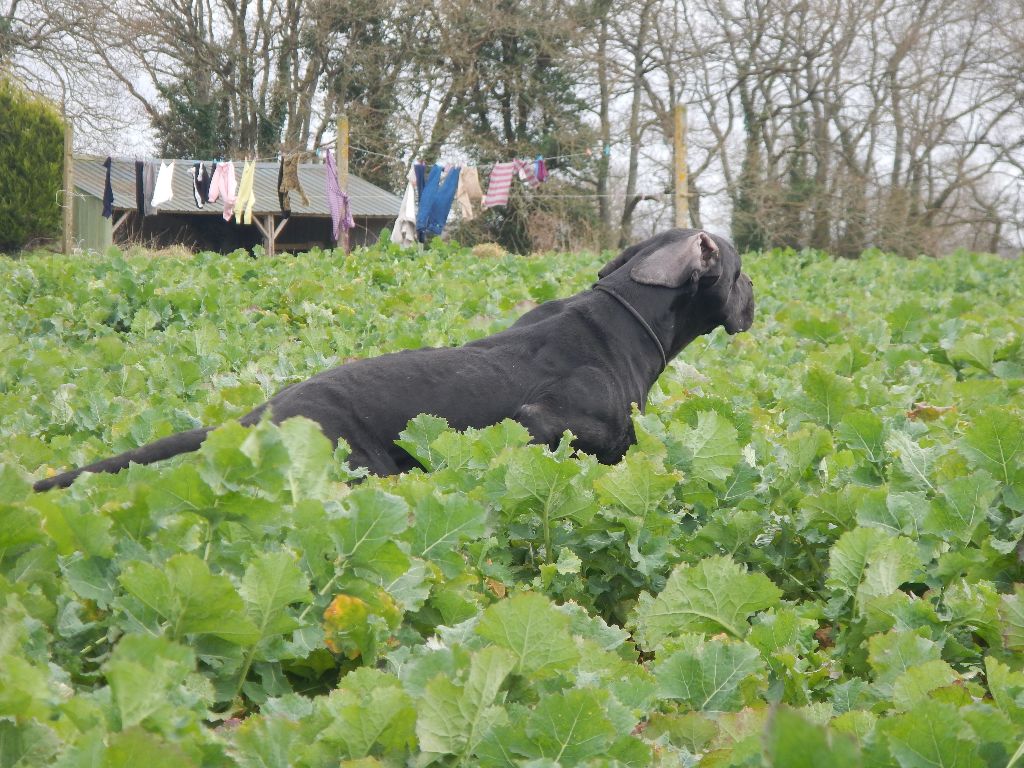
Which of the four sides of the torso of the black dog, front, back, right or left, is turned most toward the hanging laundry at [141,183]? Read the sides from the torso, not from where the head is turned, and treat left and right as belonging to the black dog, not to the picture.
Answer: left

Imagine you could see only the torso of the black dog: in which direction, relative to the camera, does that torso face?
to the viewer's right

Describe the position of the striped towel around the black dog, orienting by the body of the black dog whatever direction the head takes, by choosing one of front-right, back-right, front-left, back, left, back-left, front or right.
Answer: left

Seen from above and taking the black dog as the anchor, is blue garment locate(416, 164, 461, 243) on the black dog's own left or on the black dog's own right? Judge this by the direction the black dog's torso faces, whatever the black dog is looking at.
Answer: on the black dog's own left

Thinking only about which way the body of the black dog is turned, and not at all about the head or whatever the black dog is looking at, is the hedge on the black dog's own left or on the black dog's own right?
on the black dog's own left

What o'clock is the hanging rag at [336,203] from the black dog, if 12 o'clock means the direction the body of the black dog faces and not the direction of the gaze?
The hanging rag is roughly at 9 o'clock from the black dog.

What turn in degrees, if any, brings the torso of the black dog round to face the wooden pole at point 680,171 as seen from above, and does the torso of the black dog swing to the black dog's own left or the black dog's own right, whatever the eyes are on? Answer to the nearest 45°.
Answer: approximately 90° to the black dog's own left

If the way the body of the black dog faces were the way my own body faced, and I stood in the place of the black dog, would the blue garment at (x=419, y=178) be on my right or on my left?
on my left

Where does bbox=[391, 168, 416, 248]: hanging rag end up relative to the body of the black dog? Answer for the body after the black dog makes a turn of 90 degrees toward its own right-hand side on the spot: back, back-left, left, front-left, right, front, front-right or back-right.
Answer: back

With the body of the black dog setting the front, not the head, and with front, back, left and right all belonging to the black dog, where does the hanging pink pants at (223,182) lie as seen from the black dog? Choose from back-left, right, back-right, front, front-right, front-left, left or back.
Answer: left

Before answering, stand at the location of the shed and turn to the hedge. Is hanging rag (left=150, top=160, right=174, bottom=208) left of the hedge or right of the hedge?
left
